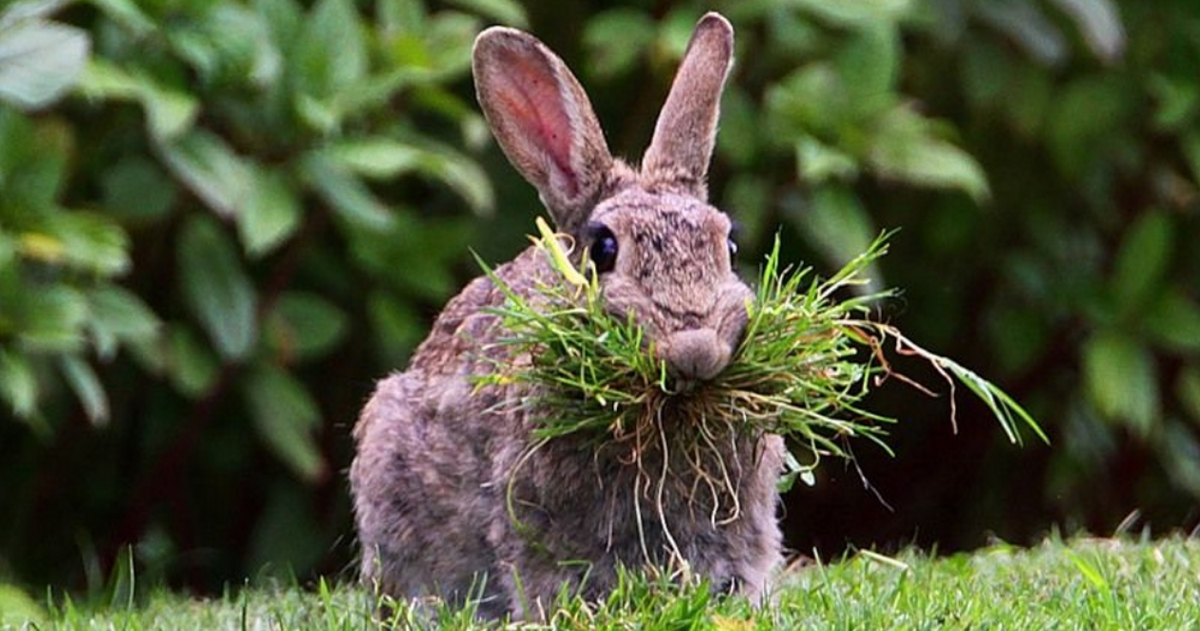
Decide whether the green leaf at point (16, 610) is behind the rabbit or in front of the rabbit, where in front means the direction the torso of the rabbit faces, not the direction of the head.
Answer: behind

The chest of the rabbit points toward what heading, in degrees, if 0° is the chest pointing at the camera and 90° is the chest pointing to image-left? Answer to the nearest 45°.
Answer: approximately 315°
